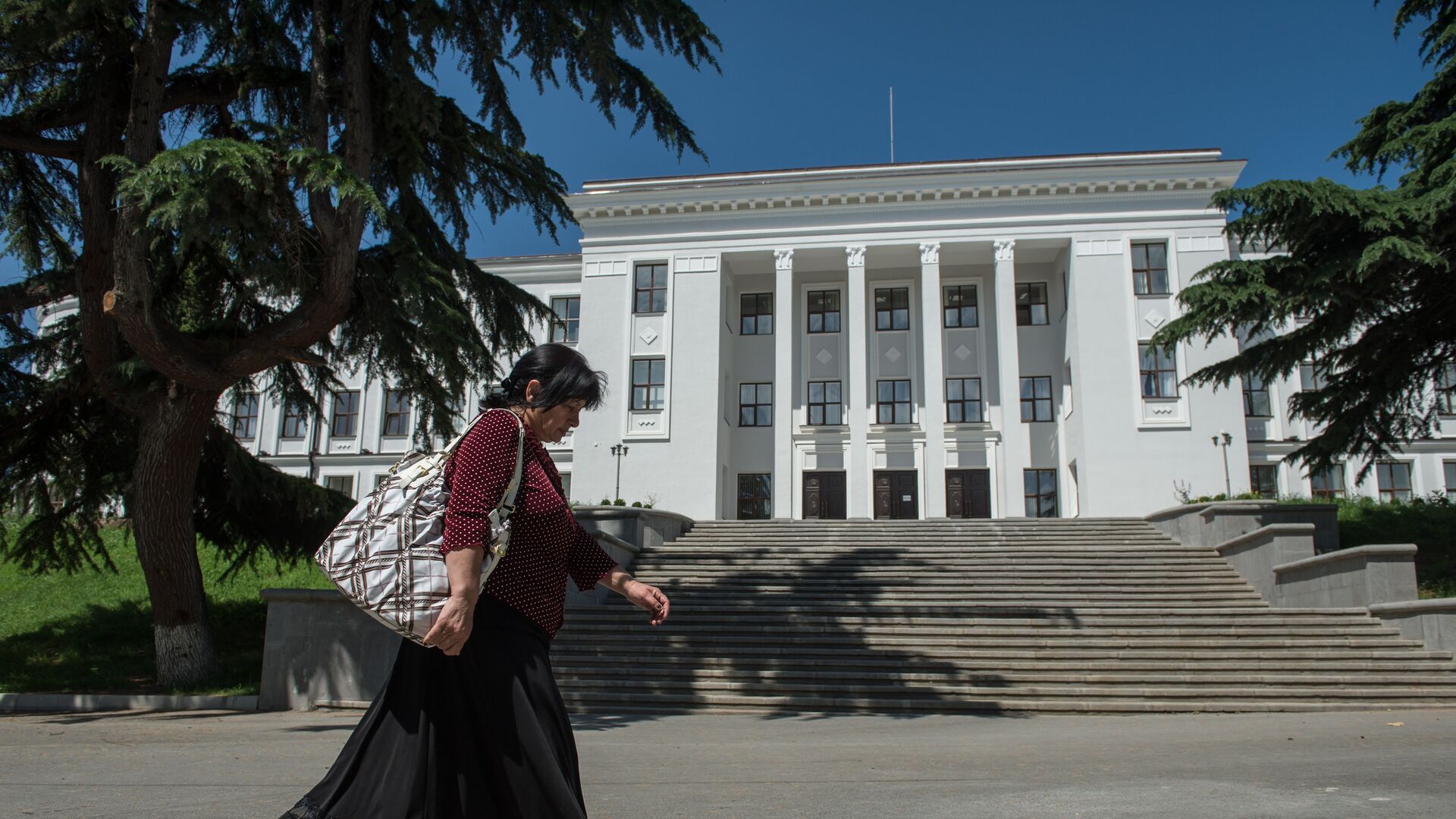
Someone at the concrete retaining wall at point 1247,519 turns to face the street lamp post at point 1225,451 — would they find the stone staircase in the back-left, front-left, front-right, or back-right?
back-left

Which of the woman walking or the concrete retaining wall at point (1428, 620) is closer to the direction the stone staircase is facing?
the woman walking

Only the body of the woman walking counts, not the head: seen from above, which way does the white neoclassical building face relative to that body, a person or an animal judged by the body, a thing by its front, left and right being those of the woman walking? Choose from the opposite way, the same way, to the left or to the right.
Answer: to the right

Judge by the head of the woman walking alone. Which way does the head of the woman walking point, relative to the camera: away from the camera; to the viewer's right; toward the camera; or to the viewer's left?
to the viewer's right

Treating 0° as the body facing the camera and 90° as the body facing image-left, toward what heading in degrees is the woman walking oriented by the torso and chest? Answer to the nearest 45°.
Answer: approximately 270°

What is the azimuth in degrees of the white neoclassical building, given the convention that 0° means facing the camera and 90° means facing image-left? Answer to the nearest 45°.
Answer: approximately 0°

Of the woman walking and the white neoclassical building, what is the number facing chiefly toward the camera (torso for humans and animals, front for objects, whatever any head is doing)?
1
